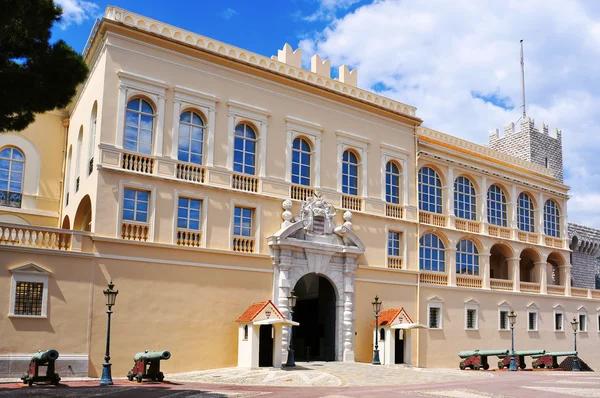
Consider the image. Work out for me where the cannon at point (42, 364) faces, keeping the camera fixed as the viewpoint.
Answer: facing the viewer and to the right of the viewer

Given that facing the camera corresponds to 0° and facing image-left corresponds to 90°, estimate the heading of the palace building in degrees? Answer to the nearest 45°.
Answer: approximately 315°

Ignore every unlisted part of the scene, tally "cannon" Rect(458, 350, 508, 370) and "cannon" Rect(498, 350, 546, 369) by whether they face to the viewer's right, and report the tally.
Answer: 2

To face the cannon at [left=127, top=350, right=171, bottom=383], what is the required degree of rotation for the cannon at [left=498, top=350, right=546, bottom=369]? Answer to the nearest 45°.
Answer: approximately 135° to its right

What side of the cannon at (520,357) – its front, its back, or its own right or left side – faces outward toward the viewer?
right

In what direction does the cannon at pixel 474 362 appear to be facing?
to the viewer's right
